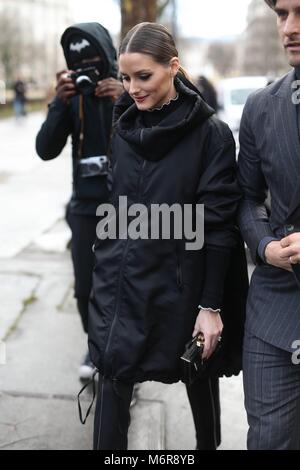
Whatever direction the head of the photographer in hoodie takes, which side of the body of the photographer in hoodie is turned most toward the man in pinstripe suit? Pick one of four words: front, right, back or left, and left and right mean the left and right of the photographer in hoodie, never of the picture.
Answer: front

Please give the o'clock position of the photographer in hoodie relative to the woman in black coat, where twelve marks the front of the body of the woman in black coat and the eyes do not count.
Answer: The photographer in hoodie is roughly at 4 o'clock from the woman in black coat.

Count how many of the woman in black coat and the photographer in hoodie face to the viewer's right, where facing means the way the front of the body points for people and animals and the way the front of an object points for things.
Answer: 0

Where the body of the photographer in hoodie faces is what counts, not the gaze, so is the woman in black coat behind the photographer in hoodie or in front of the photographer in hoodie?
in front
